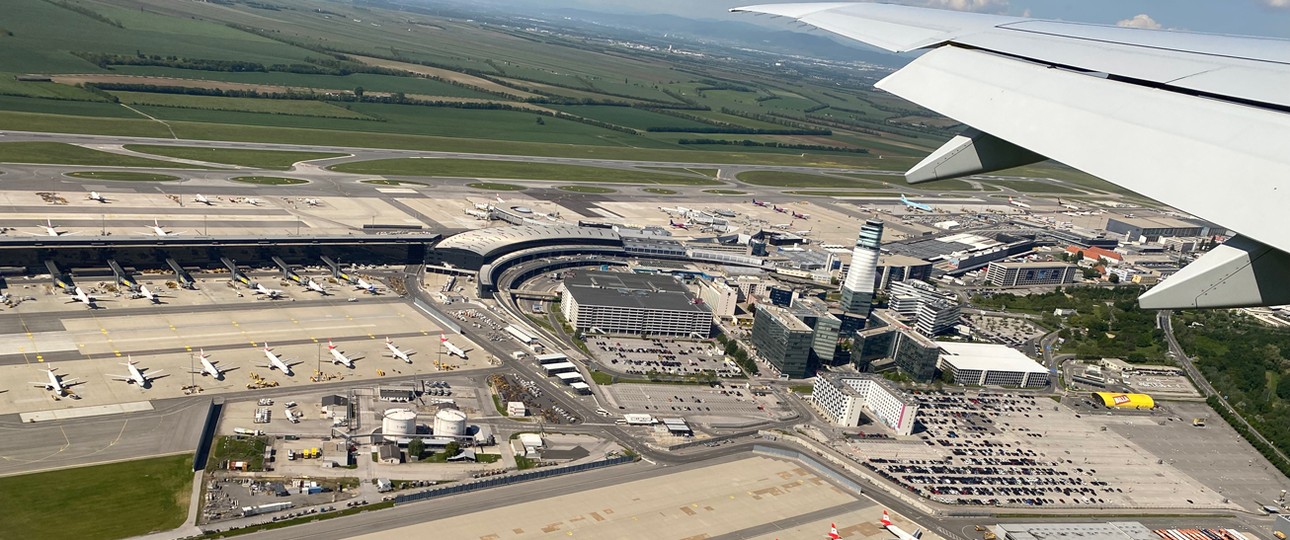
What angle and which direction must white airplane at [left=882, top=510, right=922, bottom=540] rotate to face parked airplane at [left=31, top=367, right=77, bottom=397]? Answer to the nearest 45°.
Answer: approximately 135° to its right

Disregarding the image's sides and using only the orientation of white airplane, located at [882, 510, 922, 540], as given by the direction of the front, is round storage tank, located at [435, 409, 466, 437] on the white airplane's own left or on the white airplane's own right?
on the white airplane's own right

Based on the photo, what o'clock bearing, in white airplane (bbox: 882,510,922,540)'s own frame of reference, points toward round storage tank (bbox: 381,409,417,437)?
The round storage tank is roughly at 4 o'clock from the white airplane.

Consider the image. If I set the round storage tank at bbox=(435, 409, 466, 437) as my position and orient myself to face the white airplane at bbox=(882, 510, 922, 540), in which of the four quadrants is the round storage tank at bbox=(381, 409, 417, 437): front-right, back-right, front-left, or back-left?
back-right

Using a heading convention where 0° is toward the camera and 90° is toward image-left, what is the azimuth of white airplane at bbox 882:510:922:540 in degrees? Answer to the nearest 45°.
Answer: approximately 315°
